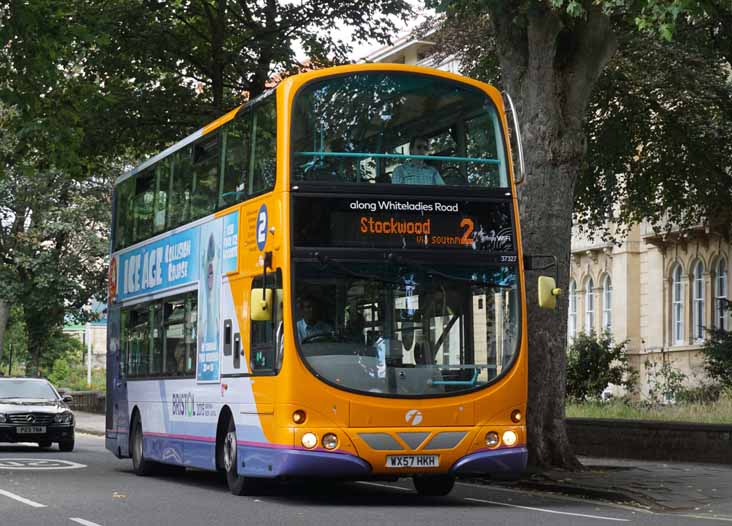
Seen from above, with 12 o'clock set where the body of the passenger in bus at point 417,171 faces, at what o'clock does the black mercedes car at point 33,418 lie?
The black mercedes car is roughly at 5 o'clock from the passenger in bus.

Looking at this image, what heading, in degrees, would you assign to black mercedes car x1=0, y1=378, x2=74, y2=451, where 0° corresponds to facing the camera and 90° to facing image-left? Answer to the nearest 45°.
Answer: approximately 0°

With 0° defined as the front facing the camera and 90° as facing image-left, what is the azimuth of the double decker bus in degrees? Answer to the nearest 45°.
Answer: approximately 315°

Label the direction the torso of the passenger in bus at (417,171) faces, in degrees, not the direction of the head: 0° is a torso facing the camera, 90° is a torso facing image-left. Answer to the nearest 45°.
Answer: approximately 0°

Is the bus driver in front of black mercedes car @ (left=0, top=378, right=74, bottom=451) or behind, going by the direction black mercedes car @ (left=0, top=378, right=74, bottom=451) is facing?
in front

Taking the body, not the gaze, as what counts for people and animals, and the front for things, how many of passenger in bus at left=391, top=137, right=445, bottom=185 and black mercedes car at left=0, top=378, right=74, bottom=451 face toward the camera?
2

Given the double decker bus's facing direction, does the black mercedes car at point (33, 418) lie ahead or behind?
behind
